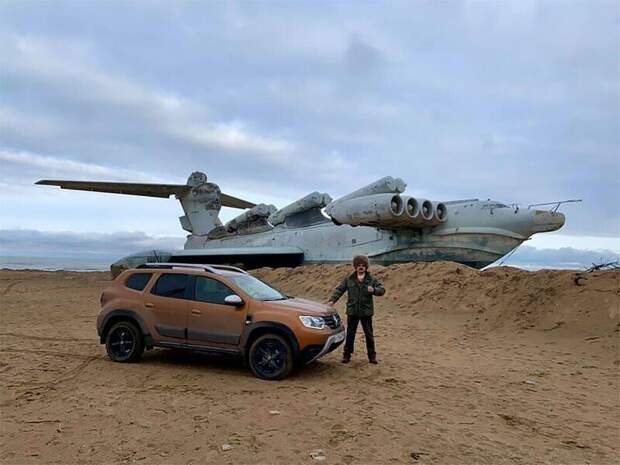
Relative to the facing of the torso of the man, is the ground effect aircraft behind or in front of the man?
behind

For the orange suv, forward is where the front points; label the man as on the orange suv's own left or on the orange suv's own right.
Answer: on the orange suv's own left

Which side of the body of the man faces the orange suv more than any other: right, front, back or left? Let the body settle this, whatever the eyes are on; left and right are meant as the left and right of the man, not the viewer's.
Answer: right

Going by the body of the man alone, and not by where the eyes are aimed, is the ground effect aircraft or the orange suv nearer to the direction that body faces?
the orange suv

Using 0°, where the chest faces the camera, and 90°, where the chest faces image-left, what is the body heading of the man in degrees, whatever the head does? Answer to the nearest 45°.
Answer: approximately 0°
